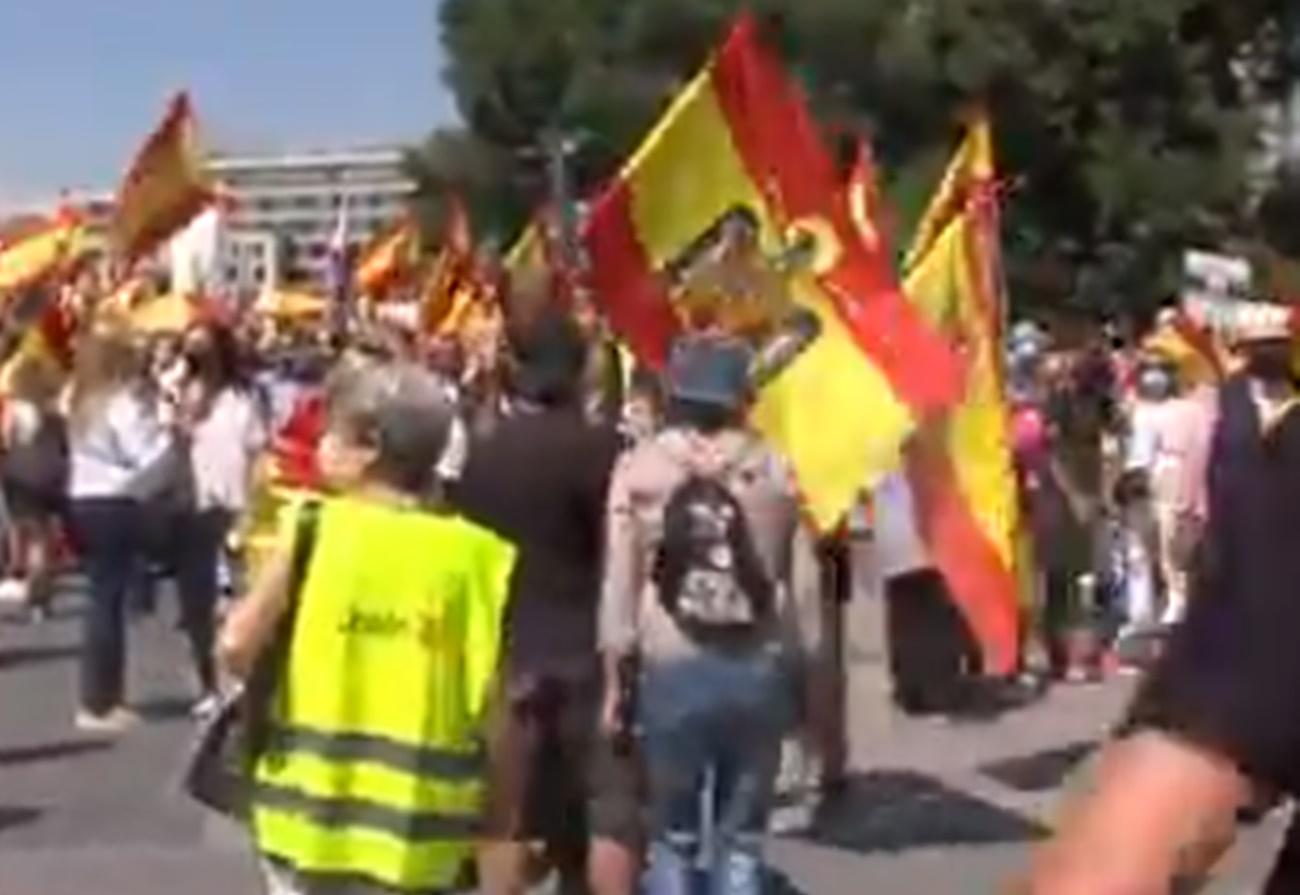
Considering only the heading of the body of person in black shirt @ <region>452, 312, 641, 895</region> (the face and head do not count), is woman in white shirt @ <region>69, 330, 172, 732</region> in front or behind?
in front

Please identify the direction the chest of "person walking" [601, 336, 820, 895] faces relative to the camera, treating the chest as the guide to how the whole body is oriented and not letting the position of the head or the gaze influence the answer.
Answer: away from the camera

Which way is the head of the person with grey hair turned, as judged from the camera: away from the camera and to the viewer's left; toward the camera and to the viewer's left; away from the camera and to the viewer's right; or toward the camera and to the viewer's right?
away from the camera and to the viewer's left

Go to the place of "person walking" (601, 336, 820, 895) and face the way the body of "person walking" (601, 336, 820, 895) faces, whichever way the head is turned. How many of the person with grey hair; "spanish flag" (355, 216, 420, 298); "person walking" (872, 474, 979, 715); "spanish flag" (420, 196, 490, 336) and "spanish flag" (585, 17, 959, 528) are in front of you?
4

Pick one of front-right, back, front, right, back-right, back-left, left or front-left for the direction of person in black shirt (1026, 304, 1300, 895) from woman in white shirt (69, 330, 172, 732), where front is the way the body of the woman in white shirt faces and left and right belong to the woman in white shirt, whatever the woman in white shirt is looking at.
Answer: back-right

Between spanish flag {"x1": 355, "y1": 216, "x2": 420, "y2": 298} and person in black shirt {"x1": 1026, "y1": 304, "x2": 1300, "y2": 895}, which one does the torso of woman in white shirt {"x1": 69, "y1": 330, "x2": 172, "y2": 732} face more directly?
the spanish flag

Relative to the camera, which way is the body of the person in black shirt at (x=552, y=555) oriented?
away from the camera

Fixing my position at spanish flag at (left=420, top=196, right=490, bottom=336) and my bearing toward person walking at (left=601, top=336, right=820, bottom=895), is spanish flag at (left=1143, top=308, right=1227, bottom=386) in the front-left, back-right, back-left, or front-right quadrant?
front-left
